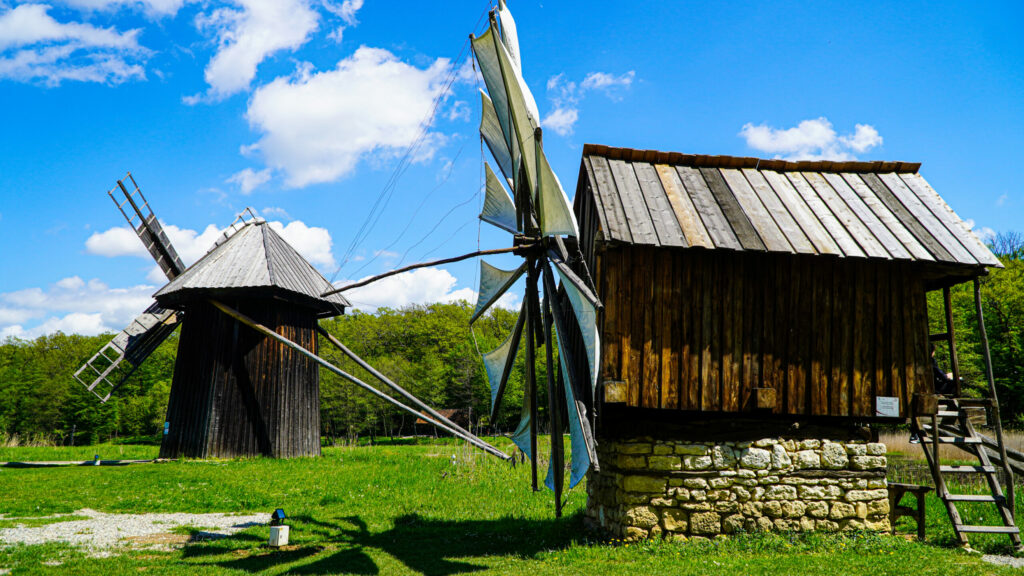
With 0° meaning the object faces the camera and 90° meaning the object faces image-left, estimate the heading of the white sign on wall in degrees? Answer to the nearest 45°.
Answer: approximately 0°

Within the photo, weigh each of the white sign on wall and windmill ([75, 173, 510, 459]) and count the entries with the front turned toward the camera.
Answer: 1

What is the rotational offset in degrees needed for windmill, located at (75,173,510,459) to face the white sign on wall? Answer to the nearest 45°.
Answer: approximately 180°

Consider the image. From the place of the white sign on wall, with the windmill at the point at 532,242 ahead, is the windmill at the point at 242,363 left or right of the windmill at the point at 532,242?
right

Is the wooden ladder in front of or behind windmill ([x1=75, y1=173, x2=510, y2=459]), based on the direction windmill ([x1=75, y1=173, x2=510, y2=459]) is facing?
behind

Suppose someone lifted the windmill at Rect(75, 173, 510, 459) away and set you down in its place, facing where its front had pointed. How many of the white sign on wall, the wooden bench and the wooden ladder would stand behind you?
3

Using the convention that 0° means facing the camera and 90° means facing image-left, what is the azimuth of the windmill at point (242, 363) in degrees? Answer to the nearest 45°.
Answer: approximately 135°

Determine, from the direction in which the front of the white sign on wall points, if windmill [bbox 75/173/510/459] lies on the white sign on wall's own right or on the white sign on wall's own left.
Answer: on the white sign on wall's own right

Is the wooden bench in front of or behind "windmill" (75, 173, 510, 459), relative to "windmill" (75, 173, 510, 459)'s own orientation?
behind

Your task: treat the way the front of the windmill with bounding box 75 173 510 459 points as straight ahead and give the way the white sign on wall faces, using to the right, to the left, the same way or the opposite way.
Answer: to the left

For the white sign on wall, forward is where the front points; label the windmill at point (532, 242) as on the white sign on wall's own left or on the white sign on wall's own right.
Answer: on the white sign on wall's own right
